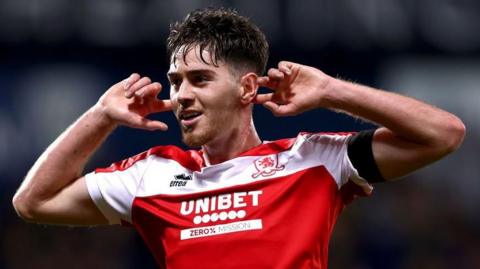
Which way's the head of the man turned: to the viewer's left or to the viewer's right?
to the viewer's left

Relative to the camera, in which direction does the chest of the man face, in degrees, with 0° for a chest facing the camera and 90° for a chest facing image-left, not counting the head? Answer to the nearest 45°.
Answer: approximately 45°
